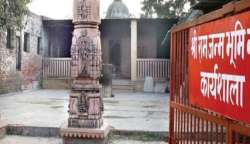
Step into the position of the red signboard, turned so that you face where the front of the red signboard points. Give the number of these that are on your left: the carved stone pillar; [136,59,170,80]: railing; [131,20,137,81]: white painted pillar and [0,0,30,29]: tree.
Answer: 0

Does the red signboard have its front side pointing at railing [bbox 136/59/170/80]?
no

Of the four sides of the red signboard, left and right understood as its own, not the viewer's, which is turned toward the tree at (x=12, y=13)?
right

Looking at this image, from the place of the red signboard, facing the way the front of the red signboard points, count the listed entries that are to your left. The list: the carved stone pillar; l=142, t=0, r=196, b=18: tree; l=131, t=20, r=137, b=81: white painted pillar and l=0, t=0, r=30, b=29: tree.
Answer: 0

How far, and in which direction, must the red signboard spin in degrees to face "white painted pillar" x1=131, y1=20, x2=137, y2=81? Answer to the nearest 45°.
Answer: approximately 135° to its right

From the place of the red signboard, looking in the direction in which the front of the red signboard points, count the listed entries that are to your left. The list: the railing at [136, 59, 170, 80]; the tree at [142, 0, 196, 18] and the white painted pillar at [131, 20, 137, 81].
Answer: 0

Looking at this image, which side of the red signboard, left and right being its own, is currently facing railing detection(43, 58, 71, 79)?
right

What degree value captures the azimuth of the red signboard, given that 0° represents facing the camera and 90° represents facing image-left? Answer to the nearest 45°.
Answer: approximately 45°

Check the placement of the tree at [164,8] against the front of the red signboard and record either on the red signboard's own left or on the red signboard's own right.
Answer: on the red signboard's own right

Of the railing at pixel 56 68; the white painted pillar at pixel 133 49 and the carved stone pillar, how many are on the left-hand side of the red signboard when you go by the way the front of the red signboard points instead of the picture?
0

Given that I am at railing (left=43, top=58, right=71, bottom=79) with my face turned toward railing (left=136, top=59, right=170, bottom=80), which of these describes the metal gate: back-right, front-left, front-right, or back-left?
front-right
